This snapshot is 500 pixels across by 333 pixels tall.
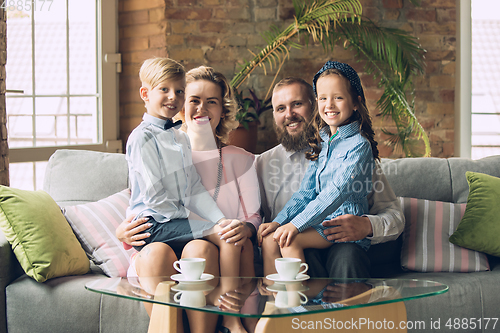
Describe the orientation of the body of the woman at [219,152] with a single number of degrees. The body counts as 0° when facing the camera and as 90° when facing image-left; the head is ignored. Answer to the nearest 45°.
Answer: approximately 0°

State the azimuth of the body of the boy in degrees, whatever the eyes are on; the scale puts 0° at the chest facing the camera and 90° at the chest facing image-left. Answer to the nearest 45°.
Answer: approximately 315°

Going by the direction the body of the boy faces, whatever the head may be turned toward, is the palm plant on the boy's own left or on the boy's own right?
on the boy's own left

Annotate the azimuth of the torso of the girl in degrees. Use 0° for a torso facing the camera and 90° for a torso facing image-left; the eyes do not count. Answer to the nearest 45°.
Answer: approximately 45°
